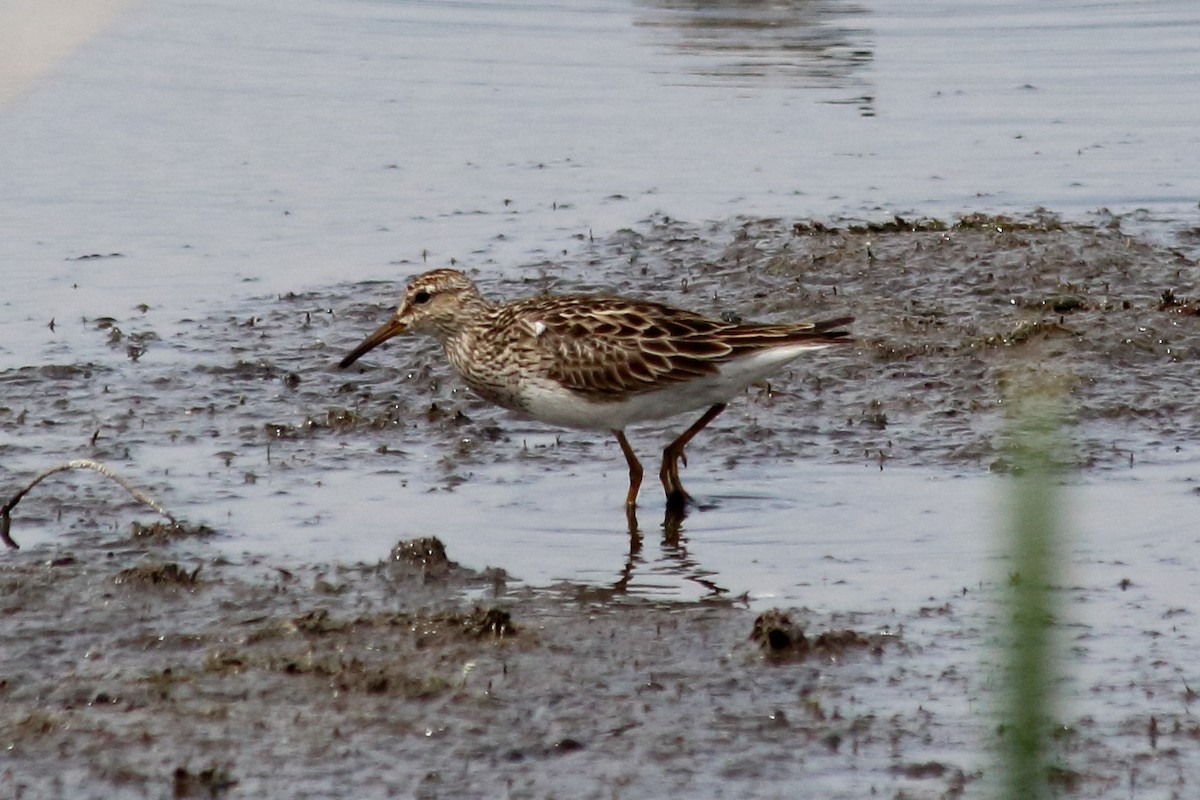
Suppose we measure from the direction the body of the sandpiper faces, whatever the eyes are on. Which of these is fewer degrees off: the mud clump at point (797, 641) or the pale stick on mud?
the pale stick on mud

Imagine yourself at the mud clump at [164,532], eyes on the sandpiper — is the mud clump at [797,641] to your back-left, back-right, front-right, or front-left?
front-right

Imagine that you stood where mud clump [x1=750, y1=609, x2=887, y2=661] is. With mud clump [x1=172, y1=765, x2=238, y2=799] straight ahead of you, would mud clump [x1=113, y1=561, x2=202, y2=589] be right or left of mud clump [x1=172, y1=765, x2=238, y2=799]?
right

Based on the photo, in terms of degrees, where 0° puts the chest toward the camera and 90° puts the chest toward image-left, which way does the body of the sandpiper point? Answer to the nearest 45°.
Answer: approximately 90°

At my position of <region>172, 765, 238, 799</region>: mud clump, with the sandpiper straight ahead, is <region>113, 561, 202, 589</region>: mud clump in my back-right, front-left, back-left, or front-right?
front-left

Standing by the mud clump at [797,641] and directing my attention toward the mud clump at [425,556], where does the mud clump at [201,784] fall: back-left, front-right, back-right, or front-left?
front-left

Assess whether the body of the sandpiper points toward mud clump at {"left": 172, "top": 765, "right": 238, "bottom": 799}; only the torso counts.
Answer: no

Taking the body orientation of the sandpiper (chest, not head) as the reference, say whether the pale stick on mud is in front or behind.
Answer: in front

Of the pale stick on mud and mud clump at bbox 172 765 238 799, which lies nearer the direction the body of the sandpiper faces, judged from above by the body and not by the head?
the pale stick on mud

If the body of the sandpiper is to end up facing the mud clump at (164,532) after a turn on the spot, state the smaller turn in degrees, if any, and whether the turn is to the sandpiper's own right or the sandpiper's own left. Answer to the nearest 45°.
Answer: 0° — it already faces it

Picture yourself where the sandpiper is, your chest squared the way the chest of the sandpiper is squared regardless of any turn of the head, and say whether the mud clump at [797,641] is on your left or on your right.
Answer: on your left

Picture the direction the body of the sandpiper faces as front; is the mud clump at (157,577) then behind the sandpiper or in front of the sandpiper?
in front
